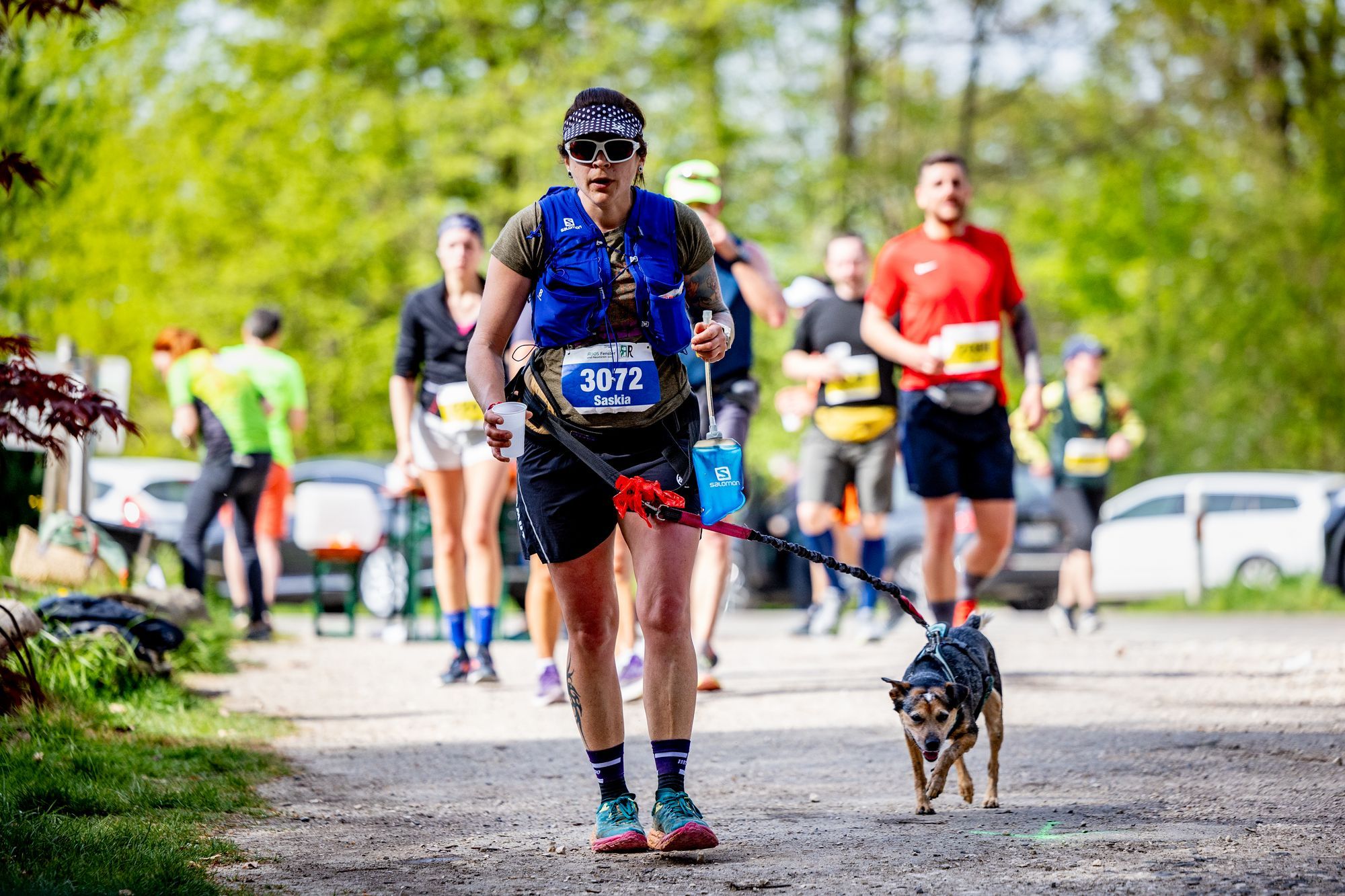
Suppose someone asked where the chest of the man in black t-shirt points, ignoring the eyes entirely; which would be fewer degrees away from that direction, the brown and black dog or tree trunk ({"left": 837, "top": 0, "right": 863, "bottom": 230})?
the brown and black dog

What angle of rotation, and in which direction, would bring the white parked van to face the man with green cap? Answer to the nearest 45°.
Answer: approximately 90° to its left

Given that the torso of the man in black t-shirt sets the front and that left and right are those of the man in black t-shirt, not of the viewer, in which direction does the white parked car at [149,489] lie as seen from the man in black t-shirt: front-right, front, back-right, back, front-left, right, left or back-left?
back-right

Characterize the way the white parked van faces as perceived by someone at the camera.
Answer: facing to the left of the viewer

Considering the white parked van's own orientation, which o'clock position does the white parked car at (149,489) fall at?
The white parked car is roughly at 11 o'clock from the white parked van.

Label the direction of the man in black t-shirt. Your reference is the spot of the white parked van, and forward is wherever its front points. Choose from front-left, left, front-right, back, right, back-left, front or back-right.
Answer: left
